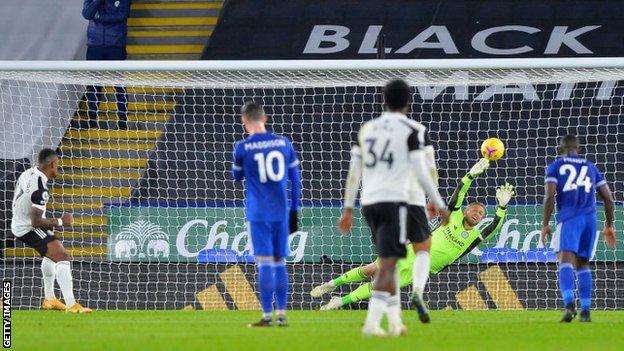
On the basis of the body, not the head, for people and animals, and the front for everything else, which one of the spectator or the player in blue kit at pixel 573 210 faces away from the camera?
the player in blue kit

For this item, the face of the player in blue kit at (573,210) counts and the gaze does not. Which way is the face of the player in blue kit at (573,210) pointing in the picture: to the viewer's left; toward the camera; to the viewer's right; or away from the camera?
away from the camera

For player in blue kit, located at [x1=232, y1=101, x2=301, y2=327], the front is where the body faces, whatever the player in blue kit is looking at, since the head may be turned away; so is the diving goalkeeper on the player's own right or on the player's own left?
on the player's own right

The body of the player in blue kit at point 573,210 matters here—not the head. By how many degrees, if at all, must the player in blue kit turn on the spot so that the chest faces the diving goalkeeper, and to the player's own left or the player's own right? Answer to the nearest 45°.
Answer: approximately 45° to the player's own left

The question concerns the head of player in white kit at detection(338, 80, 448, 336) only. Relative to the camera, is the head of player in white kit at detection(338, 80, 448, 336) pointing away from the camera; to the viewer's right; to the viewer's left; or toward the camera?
away from the camera

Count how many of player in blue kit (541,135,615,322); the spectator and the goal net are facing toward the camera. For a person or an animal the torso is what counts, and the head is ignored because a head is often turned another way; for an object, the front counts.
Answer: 2

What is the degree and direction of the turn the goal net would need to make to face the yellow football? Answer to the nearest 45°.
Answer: approximately 45° to its left

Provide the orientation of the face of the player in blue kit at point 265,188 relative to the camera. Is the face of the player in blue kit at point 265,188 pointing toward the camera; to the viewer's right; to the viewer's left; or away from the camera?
away from the camera

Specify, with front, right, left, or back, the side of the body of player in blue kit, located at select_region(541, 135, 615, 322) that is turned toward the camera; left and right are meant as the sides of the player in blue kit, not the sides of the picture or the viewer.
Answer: back

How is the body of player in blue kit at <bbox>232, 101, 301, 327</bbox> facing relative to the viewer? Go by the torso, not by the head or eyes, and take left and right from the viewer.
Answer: facing away from the viewer and to the left of the viewer

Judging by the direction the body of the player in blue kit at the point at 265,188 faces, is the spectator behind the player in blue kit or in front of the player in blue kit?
in front

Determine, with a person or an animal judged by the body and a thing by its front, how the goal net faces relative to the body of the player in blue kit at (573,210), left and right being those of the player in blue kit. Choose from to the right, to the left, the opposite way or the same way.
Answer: the opposite way

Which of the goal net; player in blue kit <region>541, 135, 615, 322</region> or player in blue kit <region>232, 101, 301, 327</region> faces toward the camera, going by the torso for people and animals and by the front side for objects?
the goal net

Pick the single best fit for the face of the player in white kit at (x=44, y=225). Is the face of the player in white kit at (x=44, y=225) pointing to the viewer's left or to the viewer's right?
to the viewer's right

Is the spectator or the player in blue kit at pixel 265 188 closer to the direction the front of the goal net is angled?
the player in blue kit

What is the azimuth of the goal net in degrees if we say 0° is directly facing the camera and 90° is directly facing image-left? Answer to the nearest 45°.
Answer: approximately 0°
